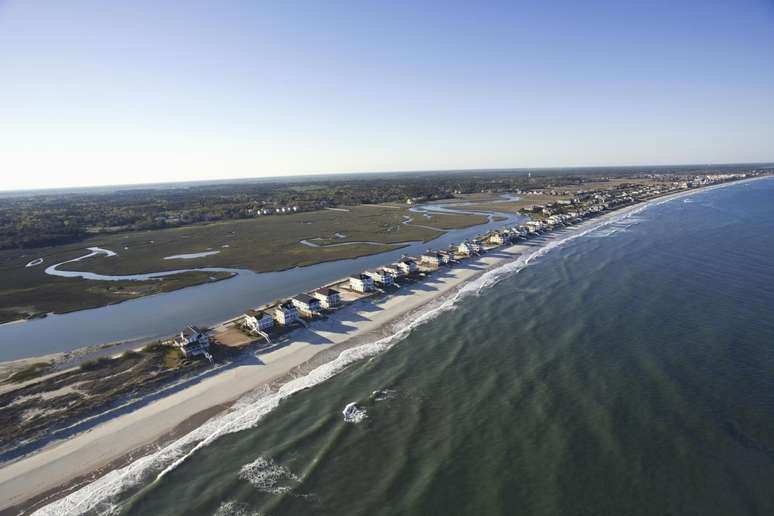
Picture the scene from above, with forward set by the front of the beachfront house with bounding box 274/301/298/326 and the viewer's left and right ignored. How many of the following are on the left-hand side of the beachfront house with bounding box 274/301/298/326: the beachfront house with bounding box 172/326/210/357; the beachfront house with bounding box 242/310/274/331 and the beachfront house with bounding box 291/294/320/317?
1

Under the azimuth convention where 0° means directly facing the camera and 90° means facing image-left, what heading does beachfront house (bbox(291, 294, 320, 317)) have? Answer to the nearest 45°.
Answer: approximately 315°

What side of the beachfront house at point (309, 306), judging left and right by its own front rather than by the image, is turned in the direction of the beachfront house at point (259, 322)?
right

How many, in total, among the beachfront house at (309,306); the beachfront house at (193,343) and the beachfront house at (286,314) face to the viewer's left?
0

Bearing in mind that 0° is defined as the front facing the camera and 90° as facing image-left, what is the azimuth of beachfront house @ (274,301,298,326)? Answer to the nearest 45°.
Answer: approximately 315°

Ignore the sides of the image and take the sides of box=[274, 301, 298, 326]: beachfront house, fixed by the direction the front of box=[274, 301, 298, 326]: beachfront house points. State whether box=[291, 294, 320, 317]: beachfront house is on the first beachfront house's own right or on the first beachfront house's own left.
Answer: on the first beachfront house's own left

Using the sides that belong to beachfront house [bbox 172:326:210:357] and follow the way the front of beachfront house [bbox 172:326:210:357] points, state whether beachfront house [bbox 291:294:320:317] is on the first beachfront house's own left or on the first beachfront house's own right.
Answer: on the first beachfront house's own left

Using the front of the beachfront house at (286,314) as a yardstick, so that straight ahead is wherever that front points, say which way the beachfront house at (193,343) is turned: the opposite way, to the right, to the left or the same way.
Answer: the same way

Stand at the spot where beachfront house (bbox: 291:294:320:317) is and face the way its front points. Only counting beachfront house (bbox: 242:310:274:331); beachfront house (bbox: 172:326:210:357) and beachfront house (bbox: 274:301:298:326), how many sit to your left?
0

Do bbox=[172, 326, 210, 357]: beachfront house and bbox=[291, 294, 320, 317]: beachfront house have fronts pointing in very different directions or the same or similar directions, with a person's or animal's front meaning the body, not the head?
same or similar directions

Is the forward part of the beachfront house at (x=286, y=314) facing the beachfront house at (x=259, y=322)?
no

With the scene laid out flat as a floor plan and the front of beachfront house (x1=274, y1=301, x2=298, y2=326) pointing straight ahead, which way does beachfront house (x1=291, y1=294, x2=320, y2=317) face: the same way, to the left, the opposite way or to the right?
the same way

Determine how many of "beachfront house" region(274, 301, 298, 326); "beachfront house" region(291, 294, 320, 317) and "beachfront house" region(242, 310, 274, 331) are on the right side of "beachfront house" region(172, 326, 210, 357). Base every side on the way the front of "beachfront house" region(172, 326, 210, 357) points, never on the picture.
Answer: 0

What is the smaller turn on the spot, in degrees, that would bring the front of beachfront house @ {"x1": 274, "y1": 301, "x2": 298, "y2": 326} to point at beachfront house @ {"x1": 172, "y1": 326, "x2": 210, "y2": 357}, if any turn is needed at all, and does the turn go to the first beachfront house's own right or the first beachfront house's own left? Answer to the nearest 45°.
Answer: approximately 90° to the first beachfront house's own right

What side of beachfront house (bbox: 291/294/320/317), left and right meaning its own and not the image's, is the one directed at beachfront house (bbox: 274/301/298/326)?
right

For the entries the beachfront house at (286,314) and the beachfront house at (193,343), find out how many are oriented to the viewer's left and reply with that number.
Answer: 0
